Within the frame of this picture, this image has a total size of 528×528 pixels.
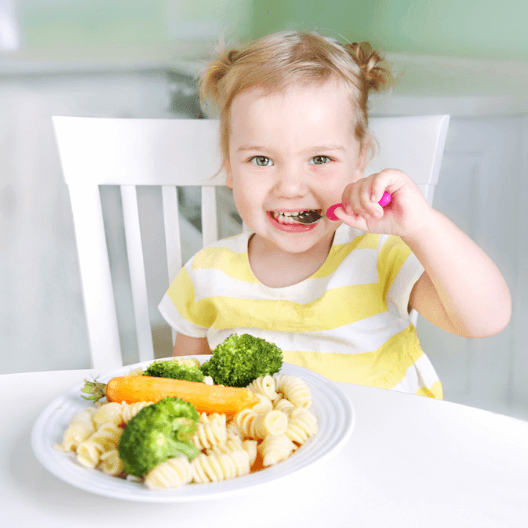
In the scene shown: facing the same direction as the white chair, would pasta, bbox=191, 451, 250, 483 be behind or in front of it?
in front

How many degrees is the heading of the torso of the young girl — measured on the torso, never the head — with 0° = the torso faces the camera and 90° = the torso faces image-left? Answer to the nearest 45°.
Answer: approximately 0°

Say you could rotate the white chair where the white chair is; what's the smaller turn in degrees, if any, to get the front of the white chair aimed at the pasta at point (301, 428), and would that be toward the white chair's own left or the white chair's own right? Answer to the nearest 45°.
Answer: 0° — it already faces it

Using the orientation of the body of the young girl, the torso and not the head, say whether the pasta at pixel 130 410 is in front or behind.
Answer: in front
